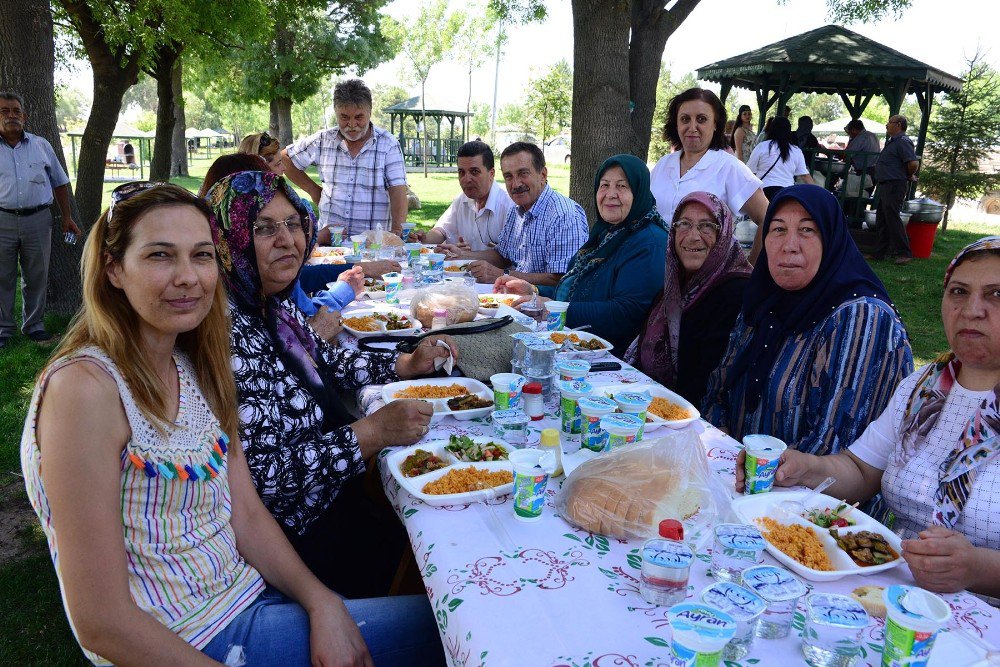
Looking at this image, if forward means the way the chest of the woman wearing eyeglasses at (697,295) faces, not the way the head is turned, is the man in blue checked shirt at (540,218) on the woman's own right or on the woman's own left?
on the woman's own right

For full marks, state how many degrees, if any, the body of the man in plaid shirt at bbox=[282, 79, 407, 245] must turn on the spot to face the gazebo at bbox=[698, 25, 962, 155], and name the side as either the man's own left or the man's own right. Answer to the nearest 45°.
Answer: approximately 135° to the man's own left

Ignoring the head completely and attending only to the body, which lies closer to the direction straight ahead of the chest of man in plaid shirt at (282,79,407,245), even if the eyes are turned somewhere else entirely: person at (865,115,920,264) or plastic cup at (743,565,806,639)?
the plastic cup

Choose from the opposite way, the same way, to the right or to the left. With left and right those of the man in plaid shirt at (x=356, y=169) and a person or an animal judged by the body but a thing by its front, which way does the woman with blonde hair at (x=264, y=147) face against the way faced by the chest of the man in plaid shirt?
to the left

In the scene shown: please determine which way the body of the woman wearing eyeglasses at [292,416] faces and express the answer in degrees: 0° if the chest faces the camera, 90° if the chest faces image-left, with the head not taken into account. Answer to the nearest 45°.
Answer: approximately 315°

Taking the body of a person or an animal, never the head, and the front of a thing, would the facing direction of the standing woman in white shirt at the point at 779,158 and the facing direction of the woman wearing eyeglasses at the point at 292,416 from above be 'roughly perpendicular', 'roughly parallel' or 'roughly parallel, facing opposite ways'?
roughly perpendicular

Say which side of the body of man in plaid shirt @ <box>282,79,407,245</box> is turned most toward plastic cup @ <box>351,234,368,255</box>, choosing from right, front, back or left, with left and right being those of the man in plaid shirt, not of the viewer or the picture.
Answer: front

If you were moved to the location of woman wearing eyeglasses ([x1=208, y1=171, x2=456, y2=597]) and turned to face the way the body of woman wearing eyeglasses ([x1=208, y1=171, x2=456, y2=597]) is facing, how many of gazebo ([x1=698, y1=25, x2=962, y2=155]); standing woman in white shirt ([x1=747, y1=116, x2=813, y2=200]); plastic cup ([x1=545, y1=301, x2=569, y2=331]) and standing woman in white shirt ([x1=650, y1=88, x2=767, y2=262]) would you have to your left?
4

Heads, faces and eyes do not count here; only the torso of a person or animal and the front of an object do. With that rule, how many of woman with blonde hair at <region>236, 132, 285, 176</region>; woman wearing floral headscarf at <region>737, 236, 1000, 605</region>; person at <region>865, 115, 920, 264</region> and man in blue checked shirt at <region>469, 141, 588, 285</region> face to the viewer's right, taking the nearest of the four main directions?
1

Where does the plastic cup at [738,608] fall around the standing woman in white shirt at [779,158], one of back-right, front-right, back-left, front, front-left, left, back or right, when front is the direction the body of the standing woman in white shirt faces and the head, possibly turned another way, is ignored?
back

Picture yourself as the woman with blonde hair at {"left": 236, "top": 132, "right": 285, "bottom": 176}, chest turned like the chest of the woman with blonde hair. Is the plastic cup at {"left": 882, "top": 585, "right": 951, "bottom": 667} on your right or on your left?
on your right

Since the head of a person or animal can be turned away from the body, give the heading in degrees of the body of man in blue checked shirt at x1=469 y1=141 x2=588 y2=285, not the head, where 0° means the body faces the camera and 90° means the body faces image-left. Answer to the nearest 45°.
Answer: approximately 45°

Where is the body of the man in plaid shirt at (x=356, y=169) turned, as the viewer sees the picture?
toward the camera

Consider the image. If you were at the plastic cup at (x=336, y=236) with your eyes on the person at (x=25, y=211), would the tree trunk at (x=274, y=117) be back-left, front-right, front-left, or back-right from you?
front-right

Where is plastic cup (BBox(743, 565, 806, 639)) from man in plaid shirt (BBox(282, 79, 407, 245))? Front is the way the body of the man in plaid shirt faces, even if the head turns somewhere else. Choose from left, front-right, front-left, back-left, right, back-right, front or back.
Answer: front
